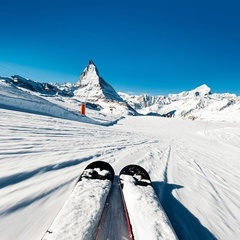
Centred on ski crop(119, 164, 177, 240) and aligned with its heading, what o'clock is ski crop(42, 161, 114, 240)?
ski crop(42, 161, 114, 240) is roughly at 8 o'clock from ski crop(119, 164, 177, 240).

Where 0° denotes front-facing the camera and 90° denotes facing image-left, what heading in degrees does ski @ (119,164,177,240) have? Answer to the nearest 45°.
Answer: approximately 180°
